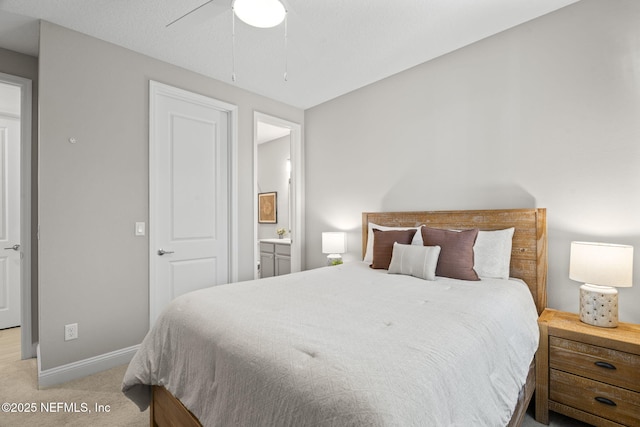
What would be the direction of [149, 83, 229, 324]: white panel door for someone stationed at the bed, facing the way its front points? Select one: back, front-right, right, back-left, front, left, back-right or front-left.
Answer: right

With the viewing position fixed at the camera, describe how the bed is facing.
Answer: facing the viewer and to the left of the viewer

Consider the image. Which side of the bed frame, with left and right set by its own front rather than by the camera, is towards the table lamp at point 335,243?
right

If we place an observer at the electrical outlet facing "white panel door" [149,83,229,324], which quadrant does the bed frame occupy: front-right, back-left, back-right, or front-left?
front-right

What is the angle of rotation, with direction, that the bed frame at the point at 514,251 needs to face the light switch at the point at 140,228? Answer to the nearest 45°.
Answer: approximately 45° to its right

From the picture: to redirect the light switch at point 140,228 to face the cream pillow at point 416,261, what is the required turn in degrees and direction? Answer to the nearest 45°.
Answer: approximately 45° to its left

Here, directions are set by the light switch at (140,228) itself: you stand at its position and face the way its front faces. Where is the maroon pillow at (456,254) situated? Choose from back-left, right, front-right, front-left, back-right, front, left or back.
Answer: front-left

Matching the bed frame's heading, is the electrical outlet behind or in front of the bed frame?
in front

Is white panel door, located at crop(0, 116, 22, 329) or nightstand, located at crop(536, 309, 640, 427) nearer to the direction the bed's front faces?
the white panel door

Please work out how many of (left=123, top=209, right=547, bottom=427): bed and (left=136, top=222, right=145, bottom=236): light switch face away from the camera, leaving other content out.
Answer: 0

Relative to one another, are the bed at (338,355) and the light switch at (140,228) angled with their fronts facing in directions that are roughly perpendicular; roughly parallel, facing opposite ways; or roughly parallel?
roughly perpendicular

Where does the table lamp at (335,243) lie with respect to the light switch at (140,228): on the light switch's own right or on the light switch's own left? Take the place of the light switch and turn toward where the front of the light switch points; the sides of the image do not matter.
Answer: on the light switch's own left

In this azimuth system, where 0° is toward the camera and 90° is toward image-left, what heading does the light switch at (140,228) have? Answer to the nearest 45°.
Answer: approximately 0°
